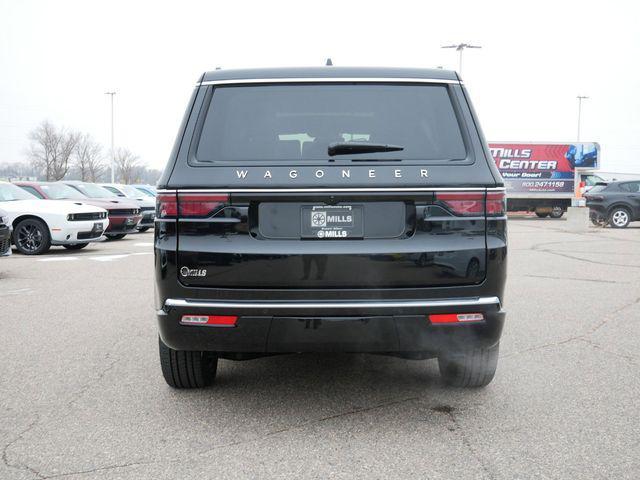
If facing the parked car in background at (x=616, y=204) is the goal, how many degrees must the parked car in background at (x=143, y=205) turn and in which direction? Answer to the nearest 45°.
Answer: approximately 45° to its left

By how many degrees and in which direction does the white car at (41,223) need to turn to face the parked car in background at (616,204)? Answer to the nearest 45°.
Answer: approximately 45° to its left

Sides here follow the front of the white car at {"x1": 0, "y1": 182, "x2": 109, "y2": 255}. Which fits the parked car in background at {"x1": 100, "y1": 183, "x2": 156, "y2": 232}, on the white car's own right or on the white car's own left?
on the white car's own left

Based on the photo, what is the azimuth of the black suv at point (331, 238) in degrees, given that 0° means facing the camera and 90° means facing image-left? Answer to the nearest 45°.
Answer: approximately 180°

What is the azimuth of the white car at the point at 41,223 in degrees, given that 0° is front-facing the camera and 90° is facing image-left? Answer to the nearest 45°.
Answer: approximately 315°

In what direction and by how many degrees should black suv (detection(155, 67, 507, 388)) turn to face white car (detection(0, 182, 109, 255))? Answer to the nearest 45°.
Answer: approximately 45° to its left

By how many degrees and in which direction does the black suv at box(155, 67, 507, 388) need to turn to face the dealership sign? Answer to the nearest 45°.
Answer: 0° — it already faces it

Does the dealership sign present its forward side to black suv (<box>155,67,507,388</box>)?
yes
